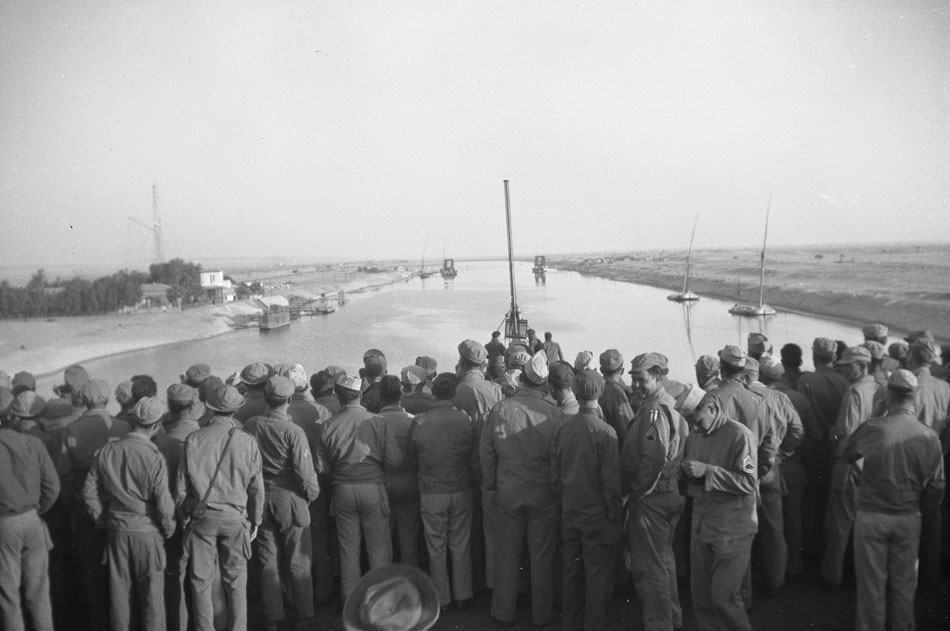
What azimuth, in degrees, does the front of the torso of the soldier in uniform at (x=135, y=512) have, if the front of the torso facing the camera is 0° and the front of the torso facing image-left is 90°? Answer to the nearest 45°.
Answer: approximately 180°

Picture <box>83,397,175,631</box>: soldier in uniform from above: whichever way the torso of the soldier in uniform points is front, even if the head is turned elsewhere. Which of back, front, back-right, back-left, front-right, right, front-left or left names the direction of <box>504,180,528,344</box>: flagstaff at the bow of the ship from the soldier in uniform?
front-right

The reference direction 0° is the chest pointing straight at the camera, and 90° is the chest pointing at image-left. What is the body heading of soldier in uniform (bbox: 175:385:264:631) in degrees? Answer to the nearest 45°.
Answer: approximately 180°

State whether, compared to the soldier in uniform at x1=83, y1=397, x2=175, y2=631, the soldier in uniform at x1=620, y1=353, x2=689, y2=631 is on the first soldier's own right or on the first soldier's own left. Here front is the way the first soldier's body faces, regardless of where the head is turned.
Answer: on the first soldier's own right

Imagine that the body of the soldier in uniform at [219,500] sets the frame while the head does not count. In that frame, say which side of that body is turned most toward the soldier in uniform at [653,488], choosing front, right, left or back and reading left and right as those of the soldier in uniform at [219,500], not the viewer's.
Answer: right

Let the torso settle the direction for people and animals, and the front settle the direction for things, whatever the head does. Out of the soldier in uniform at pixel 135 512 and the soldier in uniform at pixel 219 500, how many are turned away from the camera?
2
